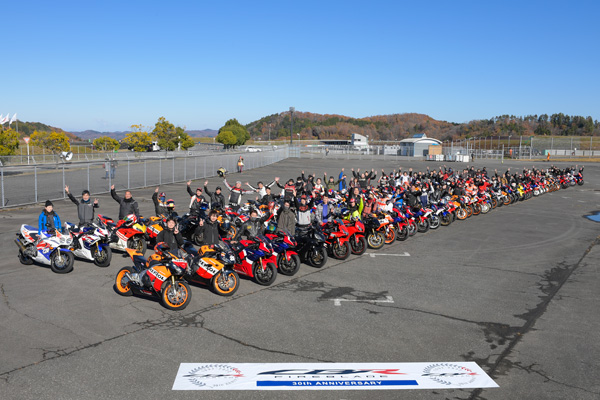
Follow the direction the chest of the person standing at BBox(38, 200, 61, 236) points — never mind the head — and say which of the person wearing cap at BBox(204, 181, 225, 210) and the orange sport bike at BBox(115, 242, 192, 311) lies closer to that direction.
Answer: the orange sport bike

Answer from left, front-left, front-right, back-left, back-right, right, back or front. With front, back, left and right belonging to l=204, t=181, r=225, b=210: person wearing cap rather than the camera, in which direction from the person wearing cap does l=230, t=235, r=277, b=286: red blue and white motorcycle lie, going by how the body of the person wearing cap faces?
front

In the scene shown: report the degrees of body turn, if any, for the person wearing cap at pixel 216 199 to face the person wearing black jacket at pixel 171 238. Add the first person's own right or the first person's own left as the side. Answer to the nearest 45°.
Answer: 0° — they already face them

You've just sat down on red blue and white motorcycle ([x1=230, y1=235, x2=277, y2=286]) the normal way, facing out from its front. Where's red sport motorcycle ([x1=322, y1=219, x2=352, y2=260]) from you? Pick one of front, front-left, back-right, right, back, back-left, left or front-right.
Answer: left

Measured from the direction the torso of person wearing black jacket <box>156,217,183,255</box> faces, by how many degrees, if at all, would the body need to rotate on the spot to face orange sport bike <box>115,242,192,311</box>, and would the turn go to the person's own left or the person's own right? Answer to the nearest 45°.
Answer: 0° — they already face it

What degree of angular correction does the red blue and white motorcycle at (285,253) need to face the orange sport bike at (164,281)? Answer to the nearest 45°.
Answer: approximately 90° to its right

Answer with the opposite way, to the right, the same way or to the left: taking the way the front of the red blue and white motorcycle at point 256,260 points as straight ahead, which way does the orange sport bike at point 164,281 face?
the same way

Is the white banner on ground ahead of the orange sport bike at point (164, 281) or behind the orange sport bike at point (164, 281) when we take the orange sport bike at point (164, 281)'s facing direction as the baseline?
ahead

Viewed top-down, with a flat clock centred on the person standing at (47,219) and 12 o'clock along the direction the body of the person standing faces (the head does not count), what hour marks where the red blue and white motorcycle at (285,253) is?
The red blue and white motorcycle is roughly at 10 o'clock from the person standing.

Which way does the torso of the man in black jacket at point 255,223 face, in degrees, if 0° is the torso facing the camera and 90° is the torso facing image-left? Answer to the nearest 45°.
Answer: approximately 0°

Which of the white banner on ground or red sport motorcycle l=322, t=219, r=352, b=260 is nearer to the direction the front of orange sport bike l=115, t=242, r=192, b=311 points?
the white banner on ground

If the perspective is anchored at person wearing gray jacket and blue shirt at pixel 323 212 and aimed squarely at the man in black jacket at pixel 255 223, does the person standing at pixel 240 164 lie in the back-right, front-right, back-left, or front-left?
back-right

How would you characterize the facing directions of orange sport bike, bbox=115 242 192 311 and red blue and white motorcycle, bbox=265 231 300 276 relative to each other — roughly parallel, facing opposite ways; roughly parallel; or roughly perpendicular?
roughly parallel

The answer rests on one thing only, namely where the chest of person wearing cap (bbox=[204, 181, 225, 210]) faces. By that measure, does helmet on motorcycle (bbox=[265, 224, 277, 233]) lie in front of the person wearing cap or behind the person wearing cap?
in front

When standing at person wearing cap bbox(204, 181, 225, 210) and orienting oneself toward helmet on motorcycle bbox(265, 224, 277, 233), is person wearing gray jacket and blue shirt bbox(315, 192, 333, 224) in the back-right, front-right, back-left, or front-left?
front-left

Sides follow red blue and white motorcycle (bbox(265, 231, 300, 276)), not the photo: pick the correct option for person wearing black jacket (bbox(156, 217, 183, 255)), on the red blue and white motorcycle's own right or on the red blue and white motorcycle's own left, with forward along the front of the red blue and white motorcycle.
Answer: on the red blue and white motorcycle's own right

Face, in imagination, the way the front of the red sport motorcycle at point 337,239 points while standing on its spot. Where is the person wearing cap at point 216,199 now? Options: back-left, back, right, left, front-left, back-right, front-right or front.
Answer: back

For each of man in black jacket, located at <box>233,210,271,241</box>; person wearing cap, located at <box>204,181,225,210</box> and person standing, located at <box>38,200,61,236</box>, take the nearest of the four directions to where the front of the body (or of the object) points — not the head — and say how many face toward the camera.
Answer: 3

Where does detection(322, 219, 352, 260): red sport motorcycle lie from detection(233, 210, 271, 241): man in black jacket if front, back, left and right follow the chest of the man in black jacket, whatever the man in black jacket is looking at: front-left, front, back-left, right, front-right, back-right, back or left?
left

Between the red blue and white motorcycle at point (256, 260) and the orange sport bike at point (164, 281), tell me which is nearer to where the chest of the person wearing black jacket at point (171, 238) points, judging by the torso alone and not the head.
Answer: the orange sport bike
